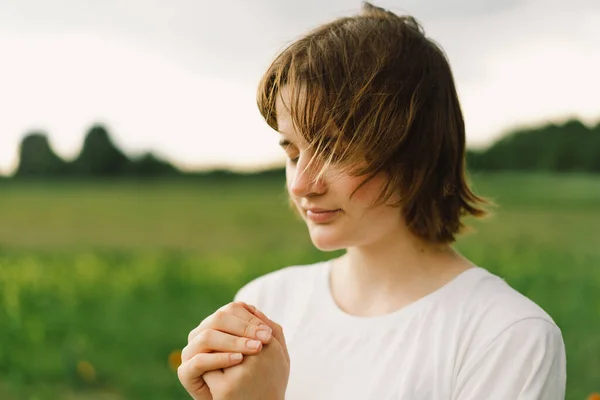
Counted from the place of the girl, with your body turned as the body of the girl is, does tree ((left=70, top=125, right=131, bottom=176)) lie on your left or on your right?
on your right

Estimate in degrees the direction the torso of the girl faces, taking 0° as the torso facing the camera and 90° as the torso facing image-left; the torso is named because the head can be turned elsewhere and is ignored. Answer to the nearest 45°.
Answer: approximately 45°

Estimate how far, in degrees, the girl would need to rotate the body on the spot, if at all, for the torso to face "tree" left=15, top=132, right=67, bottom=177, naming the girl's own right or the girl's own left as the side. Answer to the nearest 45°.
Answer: approximately 90° to the girl's own right
